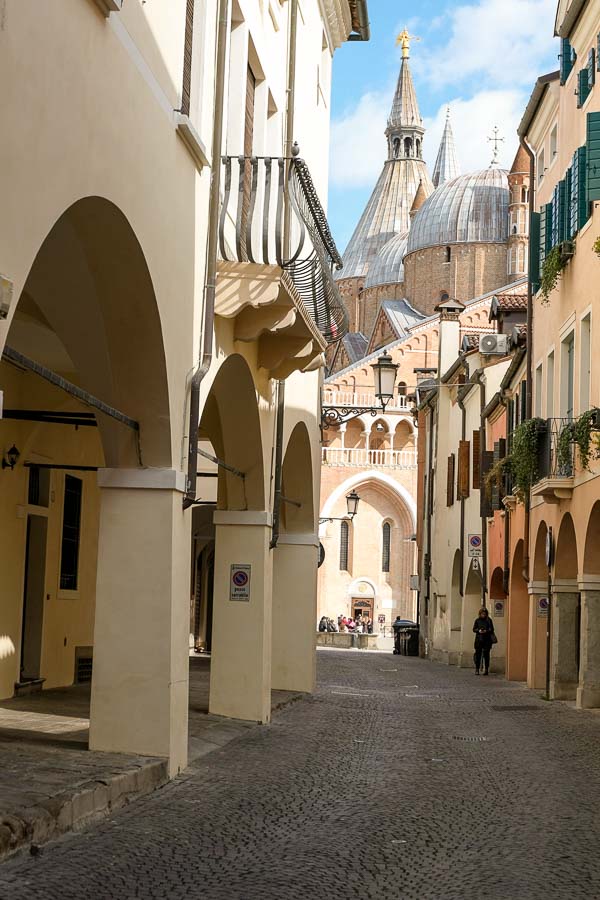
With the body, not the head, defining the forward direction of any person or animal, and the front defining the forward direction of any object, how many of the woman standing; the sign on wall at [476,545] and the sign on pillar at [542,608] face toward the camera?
3

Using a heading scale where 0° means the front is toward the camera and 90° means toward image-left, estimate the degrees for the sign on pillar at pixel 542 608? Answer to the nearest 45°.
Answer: approximately 0°

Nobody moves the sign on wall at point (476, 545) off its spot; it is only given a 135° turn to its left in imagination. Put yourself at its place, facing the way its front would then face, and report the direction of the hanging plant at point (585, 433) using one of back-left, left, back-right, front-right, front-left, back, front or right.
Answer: back-right

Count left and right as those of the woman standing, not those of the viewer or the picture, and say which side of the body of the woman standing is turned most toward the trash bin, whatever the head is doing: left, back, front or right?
back

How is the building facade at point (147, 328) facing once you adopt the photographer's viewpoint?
facing the viewer and to the right of the viewer

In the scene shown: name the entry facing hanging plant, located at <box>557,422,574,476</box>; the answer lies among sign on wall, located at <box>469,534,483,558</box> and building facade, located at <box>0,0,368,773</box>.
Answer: the sign on wall

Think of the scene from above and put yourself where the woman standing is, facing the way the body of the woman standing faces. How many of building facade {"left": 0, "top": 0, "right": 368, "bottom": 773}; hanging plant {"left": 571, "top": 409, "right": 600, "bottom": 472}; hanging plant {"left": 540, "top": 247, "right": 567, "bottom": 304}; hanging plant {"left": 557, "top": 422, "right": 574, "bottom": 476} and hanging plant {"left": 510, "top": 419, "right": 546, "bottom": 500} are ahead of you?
5
